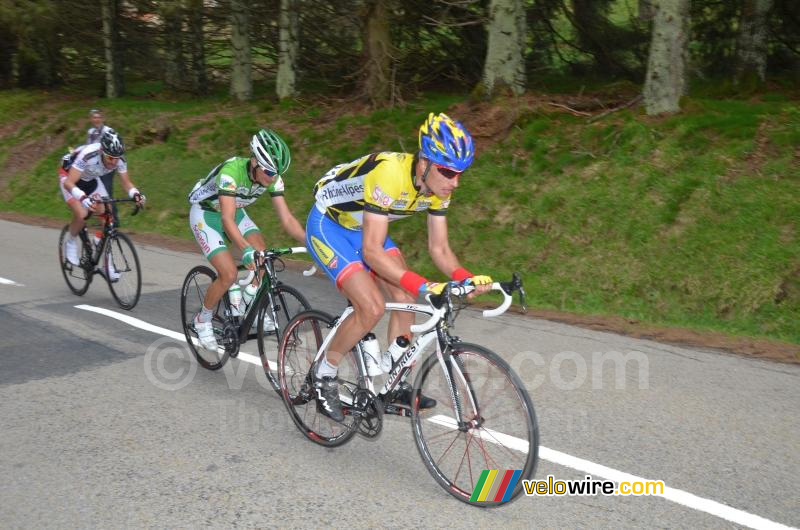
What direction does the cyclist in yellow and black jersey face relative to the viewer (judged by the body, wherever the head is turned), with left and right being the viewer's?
facing the viewer and to the right of the viewer

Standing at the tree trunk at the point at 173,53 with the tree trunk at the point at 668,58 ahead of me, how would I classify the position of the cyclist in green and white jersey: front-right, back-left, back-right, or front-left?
front-right

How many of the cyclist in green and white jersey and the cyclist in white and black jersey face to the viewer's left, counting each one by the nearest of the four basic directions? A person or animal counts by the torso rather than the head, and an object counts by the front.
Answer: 0

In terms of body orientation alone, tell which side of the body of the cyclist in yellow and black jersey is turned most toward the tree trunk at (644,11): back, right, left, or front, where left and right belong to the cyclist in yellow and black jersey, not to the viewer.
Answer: left

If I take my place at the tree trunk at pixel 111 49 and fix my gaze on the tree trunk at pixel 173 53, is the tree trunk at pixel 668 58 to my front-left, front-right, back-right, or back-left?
front-right

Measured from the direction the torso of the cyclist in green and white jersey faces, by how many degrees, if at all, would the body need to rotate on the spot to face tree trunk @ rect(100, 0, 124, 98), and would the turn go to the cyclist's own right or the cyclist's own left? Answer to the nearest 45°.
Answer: approximately 135° to the cyclist's own left

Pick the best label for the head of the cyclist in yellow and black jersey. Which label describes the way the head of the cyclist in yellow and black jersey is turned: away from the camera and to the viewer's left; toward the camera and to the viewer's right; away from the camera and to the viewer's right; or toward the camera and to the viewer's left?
toward the camera and to the viewer's right

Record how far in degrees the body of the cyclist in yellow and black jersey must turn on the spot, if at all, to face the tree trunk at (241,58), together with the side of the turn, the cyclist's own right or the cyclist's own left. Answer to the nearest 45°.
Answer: approximately 135° to the cyclist's own left

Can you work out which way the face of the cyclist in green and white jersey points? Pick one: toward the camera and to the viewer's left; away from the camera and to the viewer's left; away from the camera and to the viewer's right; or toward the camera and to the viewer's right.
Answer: toward the camera and to the viewer's right

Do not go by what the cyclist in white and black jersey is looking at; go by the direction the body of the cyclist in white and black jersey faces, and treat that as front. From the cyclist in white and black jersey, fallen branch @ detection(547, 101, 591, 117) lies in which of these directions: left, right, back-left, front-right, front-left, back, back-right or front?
front-left

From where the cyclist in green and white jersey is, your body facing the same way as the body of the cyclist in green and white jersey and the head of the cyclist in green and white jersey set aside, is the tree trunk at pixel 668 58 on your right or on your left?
on your left

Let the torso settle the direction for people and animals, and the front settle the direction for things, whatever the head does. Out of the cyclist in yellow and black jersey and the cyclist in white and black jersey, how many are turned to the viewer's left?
0

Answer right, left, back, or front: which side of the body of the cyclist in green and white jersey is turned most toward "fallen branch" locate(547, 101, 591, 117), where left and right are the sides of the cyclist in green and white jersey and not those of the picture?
left

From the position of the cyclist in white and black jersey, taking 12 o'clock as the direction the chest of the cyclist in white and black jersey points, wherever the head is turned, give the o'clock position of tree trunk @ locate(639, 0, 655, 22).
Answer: The tree trunk is roughly at 10 o'clock from the cyclist in white and black jersey.

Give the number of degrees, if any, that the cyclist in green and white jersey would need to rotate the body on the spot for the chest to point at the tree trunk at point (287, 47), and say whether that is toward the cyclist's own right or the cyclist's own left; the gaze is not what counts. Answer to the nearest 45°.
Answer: approximately 135° to the cyclist's own left

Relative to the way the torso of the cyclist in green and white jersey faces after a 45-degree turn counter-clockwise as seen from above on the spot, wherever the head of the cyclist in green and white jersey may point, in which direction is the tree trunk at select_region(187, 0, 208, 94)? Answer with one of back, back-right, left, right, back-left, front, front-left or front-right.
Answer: left

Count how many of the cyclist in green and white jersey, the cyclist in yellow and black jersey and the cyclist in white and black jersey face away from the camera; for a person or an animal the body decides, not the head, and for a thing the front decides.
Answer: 0
